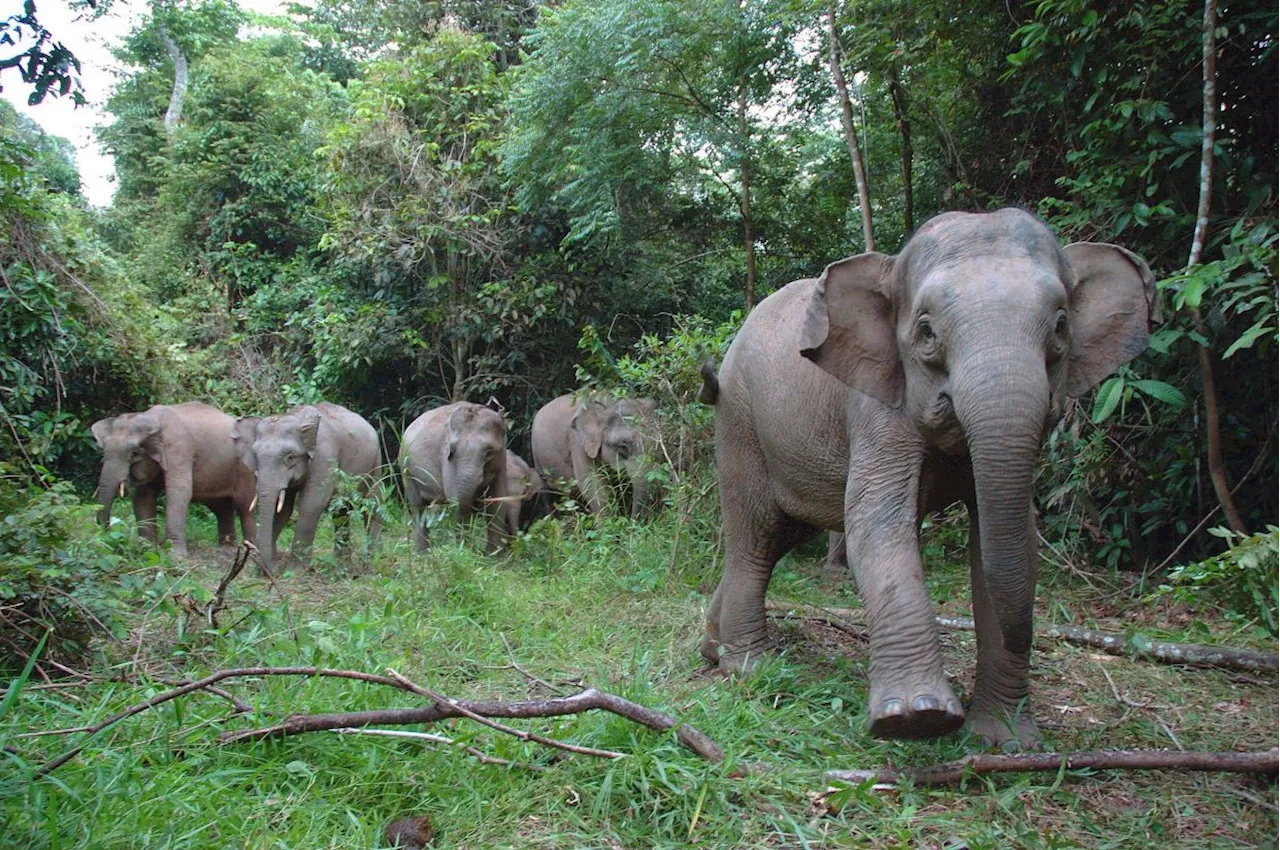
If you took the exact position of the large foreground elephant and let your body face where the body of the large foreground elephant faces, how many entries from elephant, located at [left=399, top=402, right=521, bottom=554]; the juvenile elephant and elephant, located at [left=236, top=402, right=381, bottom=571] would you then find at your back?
3

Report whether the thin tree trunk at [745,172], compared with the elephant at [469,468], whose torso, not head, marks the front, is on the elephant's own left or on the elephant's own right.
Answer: on the elephant's own left

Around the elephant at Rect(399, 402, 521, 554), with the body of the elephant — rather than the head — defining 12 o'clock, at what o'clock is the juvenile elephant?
The juvenile elephant is roughly at 8 o'clock from the elephant.

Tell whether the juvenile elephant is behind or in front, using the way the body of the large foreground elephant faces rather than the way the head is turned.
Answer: behind

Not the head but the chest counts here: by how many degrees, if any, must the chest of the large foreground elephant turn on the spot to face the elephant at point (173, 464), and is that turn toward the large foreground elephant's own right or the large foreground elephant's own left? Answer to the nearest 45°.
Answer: approximately 180°

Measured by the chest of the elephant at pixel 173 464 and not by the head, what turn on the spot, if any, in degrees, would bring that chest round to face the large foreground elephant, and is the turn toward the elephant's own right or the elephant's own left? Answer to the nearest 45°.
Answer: approximately 45° to the elephant's own left

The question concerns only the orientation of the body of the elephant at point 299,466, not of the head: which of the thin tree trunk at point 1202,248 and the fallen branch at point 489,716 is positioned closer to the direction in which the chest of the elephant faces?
the fallen branch

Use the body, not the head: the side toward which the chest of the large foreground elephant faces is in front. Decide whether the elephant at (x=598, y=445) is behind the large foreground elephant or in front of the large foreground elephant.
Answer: behind

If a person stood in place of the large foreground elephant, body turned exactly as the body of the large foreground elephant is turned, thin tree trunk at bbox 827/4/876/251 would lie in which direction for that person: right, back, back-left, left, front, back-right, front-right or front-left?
back-left

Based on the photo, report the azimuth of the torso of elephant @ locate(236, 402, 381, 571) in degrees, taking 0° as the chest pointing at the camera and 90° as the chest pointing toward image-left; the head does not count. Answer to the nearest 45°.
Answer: approximately 45°

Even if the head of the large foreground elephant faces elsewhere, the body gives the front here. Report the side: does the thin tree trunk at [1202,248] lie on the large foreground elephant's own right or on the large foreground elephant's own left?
on the large foreground elephant's own left

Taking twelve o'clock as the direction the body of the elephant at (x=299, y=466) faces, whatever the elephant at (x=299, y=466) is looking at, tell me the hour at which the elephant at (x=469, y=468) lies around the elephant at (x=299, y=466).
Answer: the elephant at (x=469, y=468) is roughly at 8 o'clock from the elephant at (x=299, y=466).

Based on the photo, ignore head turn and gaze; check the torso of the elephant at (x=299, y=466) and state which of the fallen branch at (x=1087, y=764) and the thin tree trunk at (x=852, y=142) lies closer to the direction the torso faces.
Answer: the fallen branch
